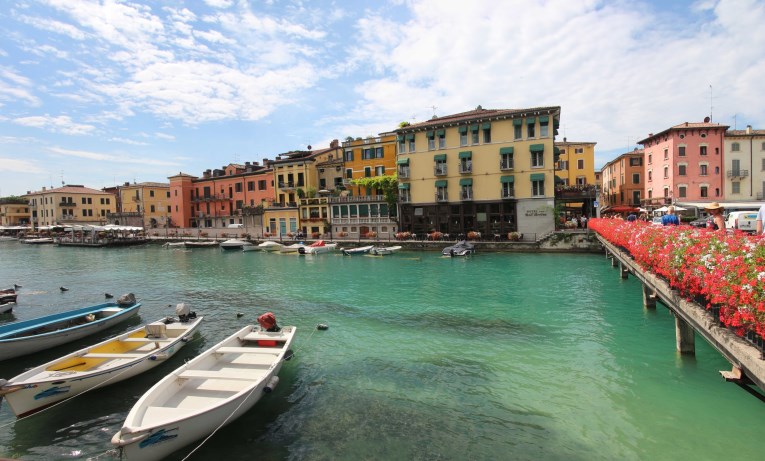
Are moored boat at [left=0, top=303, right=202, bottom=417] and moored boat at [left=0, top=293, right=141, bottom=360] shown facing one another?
no

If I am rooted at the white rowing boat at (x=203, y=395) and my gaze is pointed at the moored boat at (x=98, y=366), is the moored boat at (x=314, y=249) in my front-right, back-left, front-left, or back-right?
front-right

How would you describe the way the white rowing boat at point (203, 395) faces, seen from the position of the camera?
facing the viewer and to the left of the viewer

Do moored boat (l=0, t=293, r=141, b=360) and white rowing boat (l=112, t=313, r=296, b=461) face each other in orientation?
no

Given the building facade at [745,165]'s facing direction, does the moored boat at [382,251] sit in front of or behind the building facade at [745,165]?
in front

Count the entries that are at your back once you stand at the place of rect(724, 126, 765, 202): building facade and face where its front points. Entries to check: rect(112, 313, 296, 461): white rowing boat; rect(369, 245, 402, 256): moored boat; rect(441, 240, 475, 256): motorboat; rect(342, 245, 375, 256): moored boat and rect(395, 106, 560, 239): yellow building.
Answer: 0

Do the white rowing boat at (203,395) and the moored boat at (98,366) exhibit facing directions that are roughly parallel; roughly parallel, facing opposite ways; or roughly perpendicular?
roughly parallel

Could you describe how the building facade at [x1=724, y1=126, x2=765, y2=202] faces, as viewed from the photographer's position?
facing the viewer

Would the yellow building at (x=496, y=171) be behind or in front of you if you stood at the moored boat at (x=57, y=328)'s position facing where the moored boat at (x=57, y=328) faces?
behind

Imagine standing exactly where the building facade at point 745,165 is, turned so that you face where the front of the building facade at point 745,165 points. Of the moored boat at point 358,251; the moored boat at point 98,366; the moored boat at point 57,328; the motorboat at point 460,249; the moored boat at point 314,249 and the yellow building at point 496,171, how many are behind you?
0

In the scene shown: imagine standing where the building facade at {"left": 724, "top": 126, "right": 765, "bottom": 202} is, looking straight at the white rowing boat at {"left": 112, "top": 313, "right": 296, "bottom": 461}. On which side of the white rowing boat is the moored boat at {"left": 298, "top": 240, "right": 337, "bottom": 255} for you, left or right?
right

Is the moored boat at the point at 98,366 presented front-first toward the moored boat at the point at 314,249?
no
